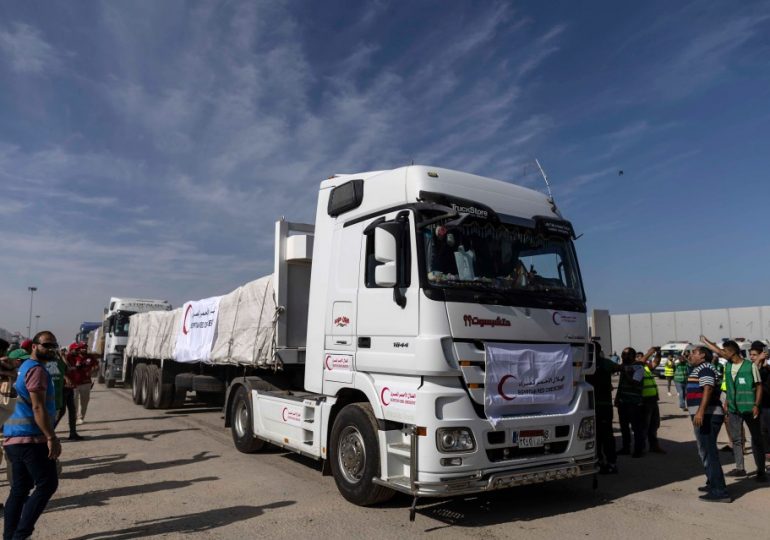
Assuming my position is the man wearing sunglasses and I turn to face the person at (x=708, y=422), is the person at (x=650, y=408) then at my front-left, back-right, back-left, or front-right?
front-left

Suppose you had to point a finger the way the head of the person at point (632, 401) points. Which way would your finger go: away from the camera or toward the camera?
away from the camera

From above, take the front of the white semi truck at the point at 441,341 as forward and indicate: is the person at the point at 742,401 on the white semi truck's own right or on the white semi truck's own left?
on the white semi truck's own left

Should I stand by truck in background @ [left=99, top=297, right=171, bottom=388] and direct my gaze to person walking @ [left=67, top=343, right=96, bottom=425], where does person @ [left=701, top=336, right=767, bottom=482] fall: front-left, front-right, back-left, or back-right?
front-left

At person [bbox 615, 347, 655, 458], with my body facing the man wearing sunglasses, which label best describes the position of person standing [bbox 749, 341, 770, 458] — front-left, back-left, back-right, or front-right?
back-left

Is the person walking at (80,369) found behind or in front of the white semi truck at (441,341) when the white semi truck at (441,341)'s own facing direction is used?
behind

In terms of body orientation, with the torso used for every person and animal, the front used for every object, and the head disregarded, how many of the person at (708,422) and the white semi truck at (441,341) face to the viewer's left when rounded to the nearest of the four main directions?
1

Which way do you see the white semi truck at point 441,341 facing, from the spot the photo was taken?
facing the viewer and to the right of the viewer

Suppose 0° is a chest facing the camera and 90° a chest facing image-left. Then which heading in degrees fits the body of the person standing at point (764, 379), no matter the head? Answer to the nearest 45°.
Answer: approximately 45°

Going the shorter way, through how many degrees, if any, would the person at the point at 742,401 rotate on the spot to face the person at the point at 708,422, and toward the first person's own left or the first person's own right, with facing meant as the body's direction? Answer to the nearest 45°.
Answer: approximately 45° to the first person's own left

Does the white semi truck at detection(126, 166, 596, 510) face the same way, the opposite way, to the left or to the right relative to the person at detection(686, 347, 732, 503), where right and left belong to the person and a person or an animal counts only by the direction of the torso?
the opposite way

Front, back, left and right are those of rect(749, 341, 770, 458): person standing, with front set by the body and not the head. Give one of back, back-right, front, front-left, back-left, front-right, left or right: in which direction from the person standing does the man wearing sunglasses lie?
front

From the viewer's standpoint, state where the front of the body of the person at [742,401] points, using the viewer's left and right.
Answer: facing the viewer and to the left of the viewer

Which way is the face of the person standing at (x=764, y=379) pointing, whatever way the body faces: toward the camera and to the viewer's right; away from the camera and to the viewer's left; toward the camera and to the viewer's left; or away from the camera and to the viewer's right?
toward the camera and to the viewer's left

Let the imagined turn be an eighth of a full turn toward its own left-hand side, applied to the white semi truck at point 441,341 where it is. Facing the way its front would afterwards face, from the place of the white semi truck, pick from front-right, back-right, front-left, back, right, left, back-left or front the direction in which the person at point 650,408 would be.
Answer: front-left
